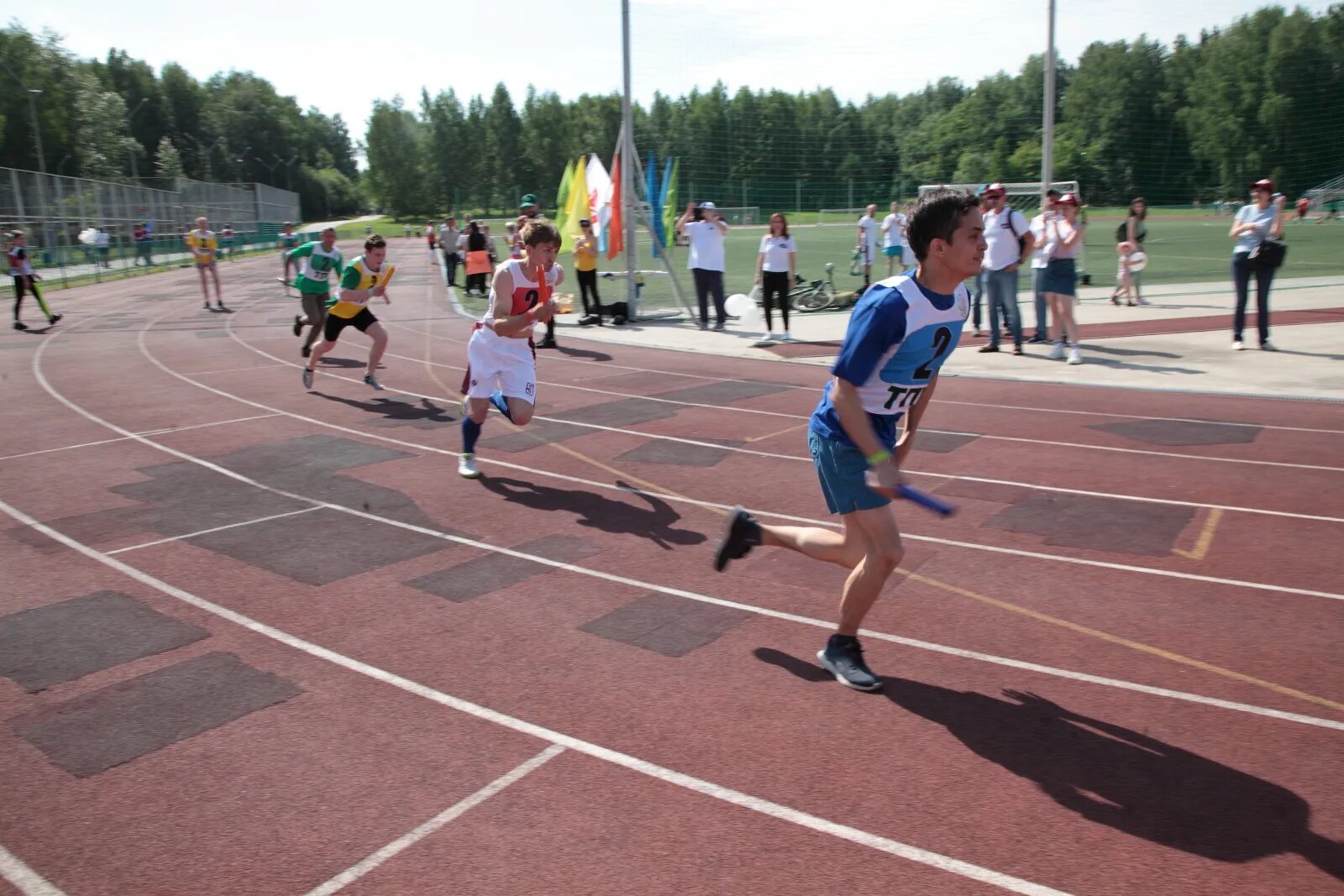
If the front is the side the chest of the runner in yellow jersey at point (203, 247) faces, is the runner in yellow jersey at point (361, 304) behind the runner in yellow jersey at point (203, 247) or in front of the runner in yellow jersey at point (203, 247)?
in front

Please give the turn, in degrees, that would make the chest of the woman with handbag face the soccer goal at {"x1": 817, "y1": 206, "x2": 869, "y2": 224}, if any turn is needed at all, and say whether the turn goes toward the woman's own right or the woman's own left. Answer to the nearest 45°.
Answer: approximately 135° to the woman's own right

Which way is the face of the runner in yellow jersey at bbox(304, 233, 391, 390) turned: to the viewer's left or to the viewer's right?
to the viewer's right

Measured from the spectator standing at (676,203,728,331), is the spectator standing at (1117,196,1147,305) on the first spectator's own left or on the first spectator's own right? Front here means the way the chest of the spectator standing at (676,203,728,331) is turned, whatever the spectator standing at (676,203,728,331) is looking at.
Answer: on the first spectator's own left

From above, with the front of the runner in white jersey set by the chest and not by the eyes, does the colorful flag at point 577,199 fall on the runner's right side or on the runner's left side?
on the runner's left side

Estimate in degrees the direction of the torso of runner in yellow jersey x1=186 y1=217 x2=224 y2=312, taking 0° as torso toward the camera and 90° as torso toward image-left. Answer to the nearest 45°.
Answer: approximately 0°

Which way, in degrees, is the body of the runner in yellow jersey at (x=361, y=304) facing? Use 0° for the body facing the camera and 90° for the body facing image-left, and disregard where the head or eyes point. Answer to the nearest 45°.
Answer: approximately 315°

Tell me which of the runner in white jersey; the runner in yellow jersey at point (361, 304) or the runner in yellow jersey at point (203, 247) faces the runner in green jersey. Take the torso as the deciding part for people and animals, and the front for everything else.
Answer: the runner in yellow jersey at point (203, 247)

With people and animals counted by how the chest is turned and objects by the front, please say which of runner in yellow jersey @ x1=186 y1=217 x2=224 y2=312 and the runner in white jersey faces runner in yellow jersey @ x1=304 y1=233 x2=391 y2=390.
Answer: runner in yellow jersey @ x1=186 y1=217 x2=224 y2=312

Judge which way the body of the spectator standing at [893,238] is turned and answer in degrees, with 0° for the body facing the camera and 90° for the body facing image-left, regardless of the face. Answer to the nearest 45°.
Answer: approximately 0°

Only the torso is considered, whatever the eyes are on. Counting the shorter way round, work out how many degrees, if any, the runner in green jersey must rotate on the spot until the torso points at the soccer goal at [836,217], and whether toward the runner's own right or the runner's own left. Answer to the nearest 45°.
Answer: approximately 90° to the runner's own left

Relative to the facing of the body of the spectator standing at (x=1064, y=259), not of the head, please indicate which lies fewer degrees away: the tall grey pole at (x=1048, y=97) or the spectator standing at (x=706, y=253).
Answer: the spectator standing
